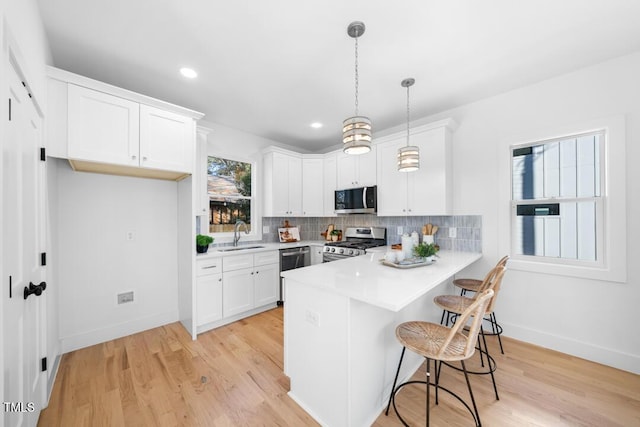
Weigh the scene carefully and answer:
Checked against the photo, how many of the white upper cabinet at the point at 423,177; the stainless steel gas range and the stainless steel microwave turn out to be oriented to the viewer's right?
0

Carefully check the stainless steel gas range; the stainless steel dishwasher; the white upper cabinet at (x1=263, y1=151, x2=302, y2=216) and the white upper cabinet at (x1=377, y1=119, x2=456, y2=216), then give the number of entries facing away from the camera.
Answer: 0

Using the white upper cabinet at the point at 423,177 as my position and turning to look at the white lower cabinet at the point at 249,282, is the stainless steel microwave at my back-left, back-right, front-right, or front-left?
front-right

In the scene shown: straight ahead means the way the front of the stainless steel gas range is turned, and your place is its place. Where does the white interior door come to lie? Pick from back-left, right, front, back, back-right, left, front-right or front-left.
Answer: front

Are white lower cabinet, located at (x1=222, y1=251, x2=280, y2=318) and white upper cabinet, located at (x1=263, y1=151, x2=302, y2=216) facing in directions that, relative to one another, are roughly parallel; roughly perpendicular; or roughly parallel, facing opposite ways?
roughly parallel

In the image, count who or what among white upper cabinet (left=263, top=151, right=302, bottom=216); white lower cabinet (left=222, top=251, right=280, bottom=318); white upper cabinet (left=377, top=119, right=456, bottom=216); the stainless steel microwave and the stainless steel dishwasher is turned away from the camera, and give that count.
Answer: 0

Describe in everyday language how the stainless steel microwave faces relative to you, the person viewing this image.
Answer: facing the viewer and to the left of the viewer

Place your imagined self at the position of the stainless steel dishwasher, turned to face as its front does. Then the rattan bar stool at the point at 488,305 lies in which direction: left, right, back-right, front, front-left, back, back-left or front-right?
front

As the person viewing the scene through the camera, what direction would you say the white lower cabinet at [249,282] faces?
facing the viewer and to the right of the viewer

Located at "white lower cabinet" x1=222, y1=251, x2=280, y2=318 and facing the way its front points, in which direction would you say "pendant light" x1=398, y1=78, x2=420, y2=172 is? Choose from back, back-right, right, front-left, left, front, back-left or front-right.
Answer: front

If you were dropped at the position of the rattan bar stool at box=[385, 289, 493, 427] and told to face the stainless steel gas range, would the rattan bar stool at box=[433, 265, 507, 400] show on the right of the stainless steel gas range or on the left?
right

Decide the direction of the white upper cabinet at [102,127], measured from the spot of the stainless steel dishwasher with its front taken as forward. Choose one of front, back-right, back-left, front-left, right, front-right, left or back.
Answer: right

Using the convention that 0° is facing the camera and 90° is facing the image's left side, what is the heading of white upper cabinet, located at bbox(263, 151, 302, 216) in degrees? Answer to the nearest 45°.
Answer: approximately 315°

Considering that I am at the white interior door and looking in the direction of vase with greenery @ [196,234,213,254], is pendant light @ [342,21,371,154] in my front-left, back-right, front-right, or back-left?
front-right
